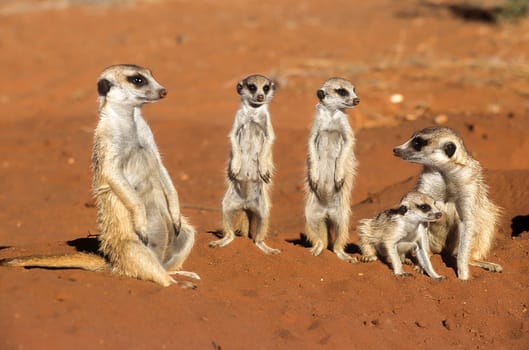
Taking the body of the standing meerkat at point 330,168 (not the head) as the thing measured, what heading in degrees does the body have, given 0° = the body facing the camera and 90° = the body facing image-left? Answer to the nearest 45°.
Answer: approximately 0°

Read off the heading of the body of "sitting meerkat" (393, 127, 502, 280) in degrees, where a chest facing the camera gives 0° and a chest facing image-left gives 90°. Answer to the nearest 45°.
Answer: approximately 45°

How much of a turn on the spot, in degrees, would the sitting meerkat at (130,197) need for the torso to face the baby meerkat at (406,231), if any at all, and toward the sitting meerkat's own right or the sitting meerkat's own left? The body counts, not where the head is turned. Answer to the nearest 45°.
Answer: approximately 45° to the sitting meerkat's own left

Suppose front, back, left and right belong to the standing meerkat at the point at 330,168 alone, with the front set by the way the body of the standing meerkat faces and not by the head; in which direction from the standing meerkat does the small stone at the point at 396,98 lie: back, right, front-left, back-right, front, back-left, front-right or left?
back

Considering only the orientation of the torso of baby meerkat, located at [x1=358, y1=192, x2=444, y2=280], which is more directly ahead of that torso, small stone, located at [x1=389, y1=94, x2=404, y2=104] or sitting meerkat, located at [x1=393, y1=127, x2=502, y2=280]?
the sitting meerkat

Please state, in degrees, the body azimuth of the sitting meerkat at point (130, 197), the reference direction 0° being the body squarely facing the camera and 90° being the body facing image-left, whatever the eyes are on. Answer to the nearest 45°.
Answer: approximately 315°

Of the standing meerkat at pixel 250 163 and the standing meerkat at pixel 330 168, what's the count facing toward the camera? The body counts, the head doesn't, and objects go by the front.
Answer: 2

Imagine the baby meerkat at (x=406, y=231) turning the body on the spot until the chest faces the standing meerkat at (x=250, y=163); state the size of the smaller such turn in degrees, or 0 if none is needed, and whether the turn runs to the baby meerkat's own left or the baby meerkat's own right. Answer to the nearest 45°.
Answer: approximately 135° to the baby meerkat's own right
